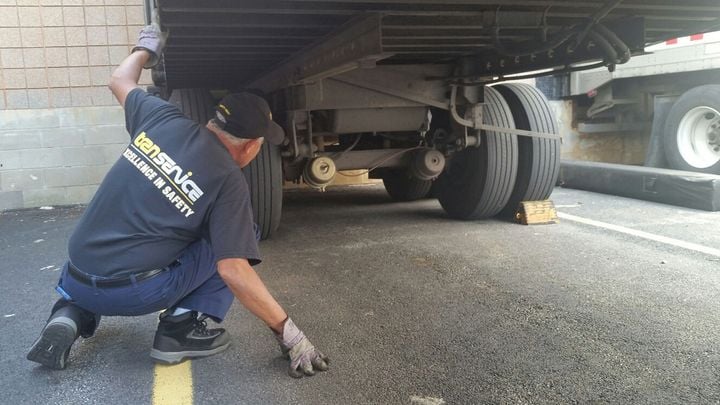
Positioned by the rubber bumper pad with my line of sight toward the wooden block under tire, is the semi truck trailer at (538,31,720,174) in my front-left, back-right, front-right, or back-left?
back-right

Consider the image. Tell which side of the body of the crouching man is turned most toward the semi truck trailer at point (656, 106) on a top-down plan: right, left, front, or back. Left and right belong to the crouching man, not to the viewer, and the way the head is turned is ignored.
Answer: front

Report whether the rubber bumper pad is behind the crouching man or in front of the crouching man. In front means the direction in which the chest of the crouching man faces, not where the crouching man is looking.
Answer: in front

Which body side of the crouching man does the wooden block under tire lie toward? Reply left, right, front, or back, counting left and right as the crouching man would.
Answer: front

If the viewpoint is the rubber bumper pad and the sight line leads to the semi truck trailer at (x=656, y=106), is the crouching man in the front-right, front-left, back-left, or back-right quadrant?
back-left

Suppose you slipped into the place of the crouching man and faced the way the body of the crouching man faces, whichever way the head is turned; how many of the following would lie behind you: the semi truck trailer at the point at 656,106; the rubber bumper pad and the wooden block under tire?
0

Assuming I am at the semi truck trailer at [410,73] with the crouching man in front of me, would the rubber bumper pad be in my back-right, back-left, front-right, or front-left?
back-left

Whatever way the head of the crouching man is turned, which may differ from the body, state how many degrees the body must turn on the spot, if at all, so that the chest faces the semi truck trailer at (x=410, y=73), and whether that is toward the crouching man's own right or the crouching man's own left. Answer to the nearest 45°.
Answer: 0° — they already face it

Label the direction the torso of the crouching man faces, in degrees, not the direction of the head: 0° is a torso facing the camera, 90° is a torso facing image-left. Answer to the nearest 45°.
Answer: approximately 225°
